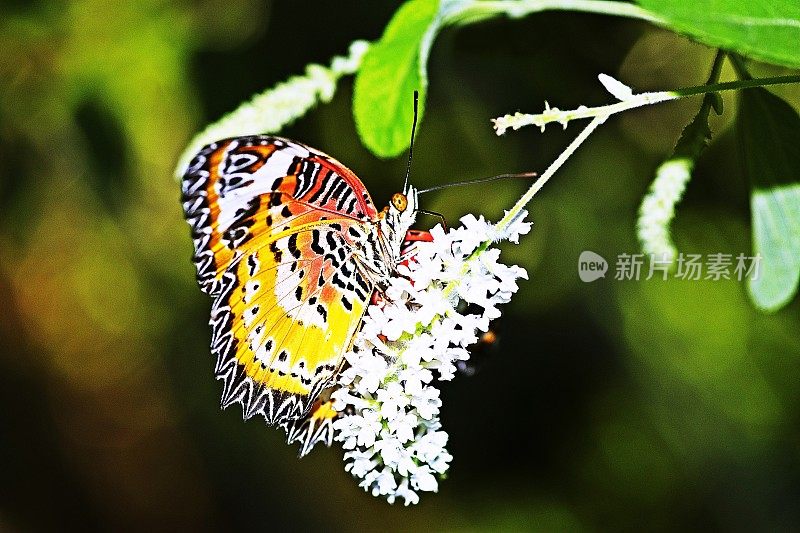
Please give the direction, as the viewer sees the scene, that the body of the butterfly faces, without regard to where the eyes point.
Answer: to the viewer's right
